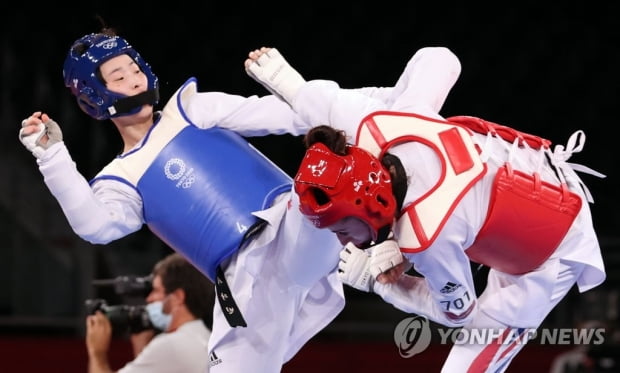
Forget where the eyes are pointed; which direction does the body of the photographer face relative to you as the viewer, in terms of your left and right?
facing to the left of the viewer

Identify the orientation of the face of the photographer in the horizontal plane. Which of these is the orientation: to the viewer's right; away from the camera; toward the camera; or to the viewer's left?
to the viewer's left
